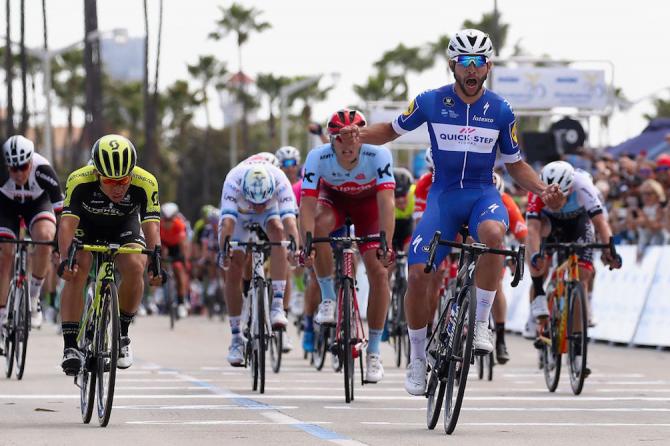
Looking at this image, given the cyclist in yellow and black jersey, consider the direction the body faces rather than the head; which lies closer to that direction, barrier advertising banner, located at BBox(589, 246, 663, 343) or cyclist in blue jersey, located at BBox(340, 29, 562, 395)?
the cyclist in blue jersey

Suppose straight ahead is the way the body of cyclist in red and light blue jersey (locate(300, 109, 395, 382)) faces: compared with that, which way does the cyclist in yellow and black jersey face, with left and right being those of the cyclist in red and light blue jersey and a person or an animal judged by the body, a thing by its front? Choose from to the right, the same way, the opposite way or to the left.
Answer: the same way

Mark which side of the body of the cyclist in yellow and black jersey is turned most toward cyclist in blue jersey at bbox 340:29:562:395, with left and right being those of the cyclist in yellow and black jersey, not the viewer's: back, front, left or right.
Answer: left

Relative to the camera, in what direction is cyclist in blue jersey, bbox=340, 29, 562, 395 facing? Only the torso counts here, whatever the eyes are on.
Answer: toward the camera

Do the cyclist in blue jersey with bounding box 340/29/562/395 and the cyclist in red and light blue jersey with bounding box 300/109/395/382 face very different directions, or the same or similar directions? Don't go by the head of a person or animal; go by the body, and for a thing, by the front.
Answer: same or similar directions

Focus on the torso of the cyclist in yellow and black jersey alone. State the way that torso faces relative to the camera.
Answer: toward the camera

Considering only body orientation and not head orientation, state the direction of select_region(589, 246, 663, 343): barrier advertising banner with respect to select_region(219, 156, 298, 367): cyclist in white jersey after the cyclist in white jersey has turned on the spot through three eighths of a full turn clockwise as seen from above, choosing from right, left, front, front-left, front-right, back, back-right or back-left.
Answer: right

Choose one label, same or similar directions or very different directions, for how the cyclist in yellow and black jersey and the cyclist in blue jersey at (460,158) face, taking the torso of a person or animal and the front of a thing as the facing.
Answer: same or similar directions

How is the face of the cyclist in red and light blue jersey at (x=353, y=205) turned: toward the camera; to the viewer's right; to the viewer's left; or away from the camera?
toward the camera

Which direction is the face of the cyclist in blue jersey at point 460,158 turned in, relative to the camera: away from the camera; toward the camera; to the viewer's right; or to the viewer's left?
toward the camera

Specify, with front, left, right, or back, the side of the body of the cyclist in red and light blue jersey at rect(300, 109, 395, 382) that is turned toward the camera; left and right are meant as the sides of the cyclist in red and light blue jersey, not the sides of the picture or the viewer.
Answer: front

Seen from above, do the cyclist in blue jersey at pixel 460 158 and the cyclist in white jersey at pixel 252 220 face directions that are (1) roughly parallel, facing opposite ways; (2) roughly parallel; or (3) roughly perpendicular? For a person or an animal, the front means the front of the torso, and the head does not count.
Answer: roughly parallel

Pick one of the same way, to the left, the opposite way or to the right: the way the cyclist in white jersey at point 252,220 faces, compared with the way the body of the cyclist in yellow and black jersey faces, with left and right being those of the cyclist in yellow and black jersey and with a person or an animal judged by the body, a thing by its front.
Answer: the same way

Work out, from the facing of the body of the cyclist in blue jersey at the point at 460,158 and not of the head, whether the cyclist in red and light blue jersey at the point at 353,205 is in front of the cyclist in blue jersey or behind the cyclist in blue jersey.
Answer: behind
